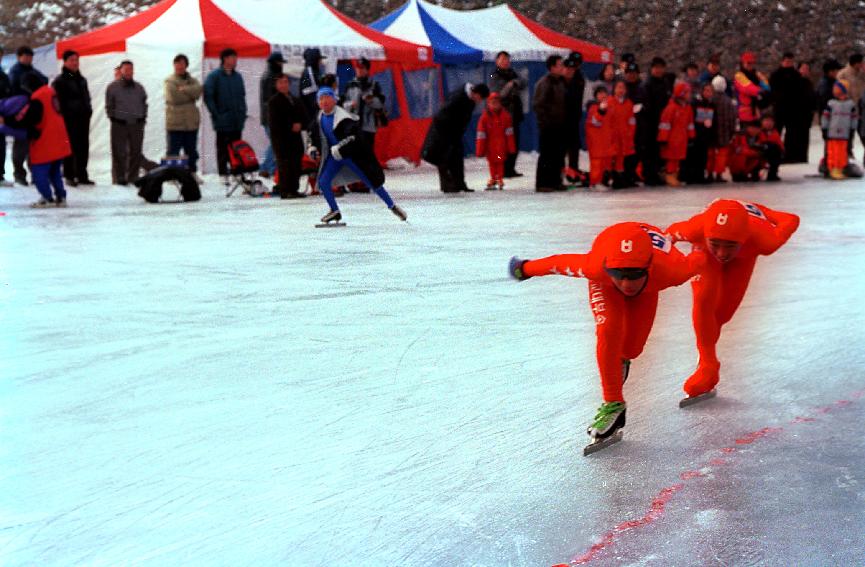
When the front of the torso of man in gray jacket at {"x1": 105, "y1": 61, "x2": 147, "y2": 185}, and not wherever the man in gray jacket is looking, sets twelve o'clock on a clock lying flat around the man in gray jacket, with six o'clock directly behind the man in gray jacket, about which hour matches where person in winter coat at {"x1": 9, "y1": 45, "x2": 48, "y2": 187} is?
The person in winter coat is roughly at 3 o'clock from the man in gray jacket.

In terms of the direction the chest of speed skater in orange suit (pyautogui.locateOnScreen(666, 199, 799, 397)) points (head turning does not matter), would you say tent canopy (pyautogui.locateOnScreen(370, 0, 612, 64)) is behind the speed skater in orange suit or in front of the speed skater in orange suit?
behind

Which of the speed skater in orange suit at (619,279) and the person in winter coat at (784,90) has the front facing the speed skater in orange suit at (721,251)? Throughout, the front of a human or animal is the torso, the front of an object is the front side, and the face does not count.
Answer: the person in winter coat

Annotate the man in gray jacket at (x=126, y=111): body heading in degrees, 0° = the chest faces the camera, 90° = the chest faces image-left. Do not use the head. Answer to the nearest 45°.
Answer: approximately 0°

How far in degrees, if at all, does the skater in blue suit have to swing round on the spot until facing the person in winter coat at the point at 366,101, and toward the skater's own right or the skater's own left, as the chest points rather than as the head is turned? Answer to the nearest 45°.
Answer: approximately 135° to the skater's own right

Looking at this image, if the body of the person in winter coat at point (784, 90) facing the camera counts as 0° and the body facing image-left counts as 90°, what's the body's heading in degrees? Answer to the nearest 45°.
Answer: approximately 0°

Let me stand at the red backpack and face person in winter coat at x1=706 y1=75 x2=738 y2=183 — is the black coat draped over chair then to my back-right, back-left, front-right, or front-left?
back-right

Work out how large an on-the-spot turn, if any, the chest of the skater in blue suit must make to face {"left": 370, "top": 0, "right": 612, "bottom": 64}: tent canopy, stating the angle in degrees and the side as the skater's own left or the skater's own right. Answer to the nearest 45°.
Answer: approximately 135° to the skater's own right
